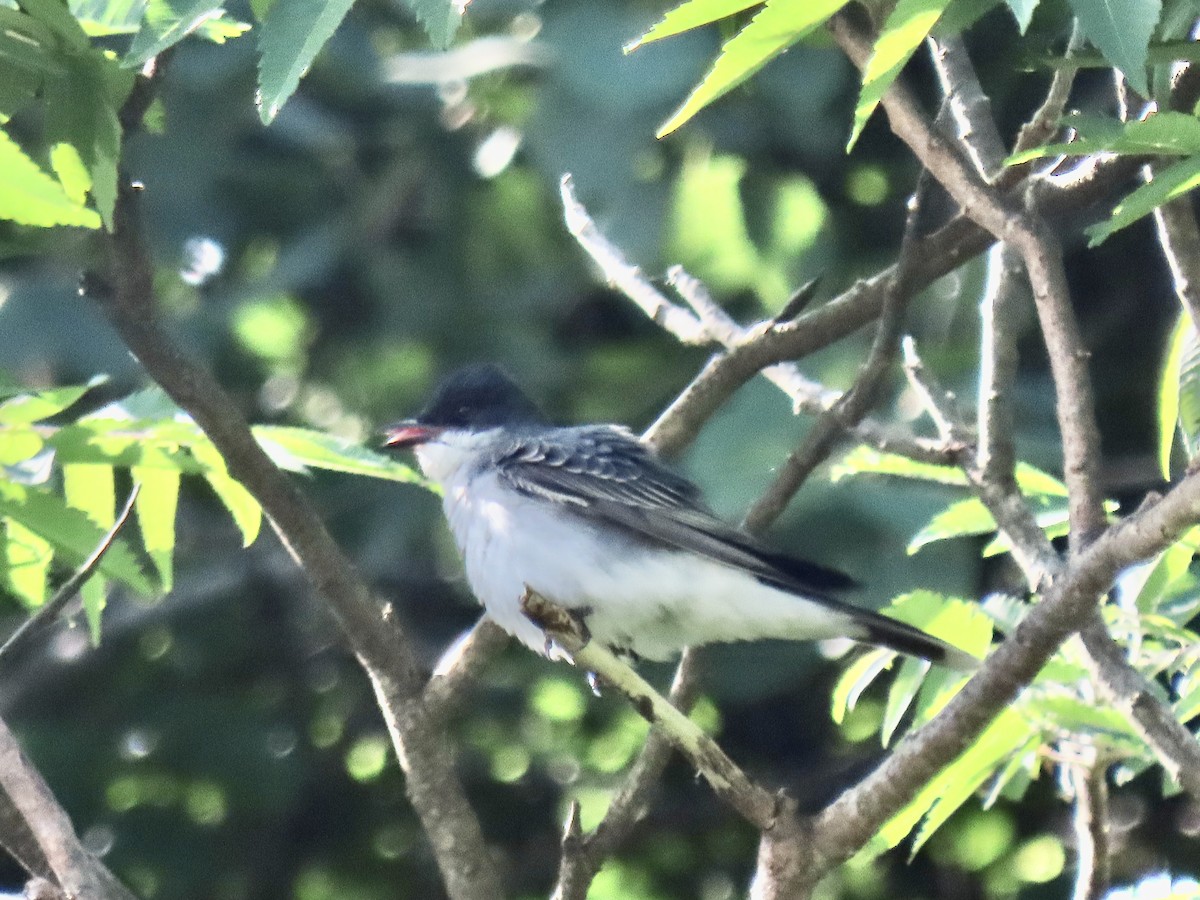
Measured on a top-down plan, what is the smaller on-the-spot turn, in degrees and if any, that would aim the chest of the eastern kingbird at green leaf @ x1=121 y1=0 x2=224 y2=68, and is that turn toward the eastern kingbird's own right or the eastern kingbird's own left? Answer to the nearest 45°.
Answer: approximately 45° to the eastern kingbird's own left

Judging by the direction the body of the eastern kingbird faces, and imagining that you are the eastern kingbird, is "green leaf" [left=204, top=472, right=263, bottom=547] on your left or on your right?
on your left

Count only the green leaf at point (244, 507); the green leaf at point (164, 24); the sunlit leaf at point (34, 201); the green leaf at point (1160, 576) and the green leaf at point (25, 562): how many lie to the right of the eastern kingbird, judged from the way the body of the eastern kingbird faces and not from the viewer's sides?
0

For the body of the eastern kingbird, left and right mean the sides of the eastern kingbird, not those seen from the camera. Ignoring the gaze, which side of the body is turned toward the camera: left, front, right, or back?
left
